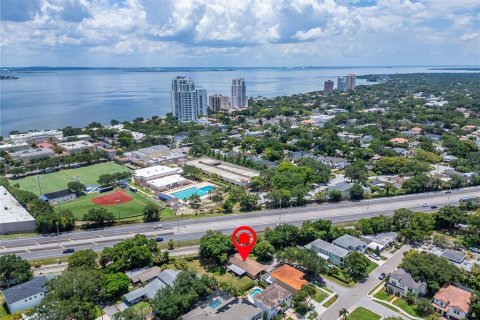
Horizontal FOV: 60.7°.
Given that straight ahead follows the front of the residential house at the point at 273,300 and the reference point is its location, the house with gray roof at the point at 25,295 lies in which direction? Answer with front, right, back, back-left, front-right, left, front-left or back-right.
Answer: back-right

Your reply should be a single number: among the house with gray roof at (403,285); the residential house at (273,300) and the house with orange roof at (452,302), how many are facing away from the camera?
0

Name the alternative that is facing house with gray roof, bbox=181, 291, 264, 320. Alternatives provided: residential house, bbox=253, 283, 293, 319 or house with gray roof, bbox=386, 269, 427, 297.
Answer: house with gray roof, bbox=386, 269, 427, 297

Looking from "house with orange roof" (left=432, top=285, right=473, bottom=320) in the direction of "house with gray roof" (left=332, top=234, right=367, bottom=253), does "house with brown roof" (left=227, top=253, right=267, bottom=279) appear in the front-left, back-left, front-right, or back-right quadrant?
front-left

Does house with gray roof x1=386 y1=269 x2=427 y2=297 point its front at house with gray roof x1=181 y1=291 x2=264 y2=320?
yes

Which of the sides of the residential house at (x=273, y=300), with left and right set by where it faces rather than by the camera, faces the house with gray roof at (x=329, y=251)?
left

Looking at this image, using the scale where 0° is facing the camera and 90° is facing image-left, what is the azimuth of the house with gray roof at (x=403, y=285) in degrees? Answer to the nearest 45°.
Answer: approximately 45°

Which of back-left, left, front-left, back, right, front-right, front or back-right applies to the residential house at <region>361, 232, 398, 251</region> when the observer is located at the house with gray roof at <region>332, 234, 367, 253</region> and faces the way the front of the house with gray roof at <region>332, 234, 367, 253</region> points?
left

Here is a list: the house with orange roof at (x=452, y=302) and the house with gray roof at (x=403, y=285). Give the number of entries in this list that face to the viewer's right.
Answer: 0

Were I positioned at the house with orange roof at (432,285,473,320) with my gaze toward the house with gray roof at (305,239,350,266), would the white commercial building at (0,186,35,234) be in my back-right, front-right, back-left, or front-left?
front-left

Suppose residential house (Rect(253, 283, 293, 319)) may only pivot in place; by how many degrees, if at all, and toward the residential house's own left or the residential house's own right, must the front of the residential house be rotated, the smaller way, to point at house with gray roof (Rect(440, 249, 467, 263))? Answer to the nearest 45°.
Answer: approximately 90° to the residential house's own left
